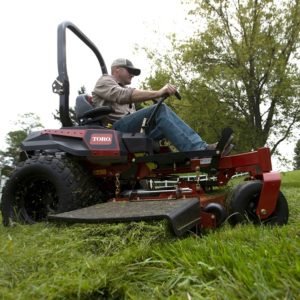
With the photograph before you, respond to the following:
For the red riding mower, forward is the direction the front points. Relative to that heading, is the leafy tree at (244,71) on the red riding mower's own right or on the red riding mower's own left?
on the red riding mower's own left

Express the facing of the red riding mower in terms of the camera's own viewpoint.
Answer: facing the viewer and to the right of the viewer
